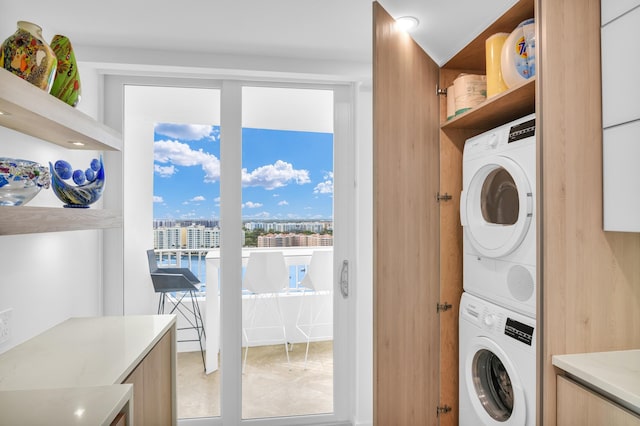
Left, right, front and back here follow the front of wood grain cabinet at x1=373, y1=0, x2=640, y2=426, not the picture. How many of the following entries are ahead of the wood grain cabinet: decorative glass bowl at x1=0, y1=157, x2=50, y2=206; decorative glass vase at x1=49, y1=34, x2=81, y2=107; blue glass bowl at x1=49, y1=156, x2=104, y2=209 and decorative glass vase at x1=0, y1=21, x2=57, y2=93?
4

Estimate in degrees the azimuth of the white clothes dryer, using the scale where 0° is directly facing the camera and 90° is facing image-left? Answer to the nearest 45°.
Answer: approximately 45°

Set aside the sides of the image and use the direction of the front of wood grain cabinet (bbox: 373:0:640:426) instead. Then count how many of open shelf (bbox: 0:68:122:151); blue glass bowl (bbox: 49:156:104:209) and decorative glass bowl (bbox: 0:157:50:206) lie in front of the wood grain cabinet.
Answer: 3

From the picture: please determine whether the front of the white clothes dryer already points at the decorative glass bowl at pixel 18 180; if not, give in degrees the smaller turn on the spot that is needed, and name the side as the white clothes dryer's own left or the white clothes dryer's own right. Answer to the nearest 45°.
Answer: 0° — it already faces it

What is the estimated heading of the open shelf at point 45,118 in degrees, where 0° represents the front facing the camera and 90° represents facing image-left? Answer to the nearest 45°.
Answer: approximately 315°

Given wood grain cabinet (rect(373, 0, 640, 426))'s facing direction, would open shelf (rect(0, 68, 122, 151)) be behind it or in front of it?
in front

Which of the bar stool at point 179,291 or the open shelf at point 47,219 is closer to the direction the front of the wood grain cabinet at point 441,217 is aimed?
the open shelf

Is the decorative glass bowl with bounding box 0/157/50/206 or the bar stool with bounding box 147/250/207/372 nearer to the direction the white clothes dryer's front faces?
the decorative glass bowl

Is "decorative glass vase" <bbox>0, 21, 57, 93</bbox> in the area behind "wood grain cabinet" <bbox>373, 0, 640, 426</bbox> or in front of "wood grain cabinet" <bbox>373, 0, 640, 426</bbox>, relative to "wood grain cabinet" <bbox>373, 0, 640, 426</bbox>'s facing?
in front

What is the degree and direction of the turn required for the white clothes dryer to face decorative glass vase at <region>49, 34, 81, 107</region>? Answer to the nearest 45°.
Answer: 0° — it already faces it

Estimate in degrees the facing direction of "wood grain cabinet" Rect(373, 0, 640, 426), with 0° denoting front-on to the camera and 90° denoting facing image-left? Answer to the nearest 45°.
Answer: approximately 45°

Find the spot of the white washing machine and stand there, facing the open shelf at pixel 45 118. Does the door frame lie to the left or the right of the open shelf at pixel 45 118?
right

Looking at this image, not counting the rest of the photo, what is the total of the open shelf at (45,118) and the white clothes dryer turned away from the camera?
0
